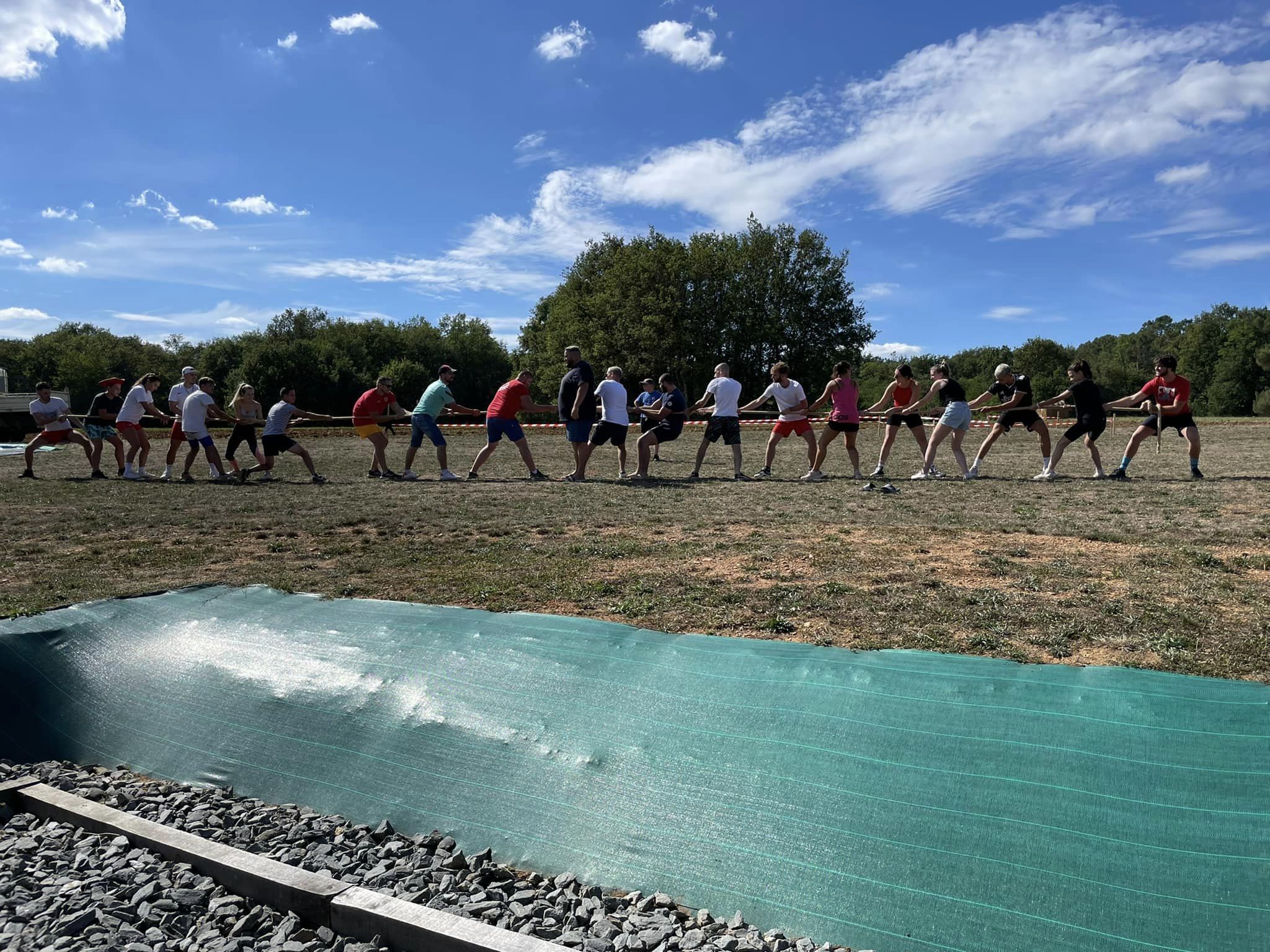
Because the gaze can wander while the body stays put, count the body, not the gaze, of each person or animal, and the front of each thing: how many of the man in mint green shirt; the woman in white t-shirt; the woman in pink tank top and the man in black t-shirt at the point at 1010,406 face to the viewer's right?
2

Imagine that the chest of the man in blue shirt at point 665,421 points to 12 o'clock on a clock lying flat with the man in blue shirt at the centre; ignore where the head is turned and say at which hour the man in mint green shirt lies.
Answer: The man in mint green shirt is roughly at 12 o'clock from the man in blue shirt.

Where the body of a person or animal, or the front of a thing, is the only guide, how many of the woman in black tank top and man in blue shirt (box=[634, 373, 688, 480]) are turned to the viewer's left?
2

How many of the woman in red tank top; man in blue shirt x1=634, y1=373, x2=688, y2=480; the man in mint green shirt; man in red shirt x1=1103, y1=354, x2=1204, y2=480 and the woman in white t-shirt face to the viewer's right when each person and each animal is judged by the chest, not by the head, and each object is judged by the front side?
2

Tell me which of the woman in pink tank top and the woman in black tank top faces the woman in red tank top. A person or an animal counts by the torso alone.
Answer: the woman in black tank top

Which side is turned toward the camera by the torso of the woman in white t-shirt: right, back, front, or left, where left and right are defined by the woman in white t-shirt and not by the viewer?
right

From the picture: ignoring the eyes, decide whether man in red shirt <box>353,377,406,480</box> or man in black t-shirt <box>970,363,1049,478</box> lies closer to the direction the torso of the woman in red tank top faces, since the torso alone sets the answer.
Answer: the man in red shirt

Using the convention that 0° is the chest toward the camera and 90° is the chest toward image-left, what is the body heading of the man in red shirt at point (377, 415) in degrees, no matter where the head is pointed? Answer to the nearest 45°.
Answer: approximately 315°

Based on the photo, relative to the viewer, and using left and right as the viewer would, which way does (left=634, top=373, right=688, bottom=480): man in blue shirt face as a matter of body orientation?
facing to the left of the viewer

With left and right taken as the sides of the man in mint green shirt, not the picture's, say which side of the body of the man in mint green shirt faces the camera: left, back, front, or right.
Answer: right

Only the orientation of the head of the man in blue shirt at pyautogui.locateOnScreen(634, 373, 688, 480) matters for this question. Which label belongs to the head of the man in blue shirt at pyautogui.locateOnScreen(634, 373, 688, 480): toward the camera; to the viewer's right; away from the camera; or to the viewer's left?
to the viewer's left

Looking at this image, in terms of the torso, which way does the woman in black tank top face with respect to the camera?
to the viewer's left

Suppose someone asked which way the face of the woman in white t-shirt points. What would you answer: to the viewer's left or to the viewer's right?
to the viewer's right

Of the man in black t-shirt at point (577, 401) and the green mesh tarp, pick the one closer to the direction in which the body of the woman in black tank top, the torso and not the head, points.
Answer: the man in black t-shirt

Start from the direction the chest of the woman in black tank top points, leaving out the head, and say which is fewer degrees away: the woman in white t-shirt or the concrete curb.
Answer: the woman in white t-shirt
